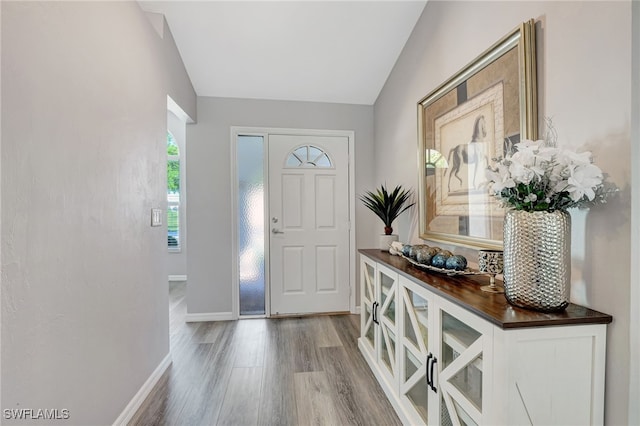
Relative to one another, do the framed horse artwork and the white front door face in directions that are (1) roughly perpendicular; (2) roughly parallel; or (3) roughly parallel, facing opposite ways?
roughly perpendicular

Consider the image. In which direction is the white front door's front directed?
toward the camera

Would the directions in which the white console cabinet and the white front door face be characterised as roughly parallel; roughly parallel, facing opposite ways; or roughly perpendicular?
roughly perpendicular

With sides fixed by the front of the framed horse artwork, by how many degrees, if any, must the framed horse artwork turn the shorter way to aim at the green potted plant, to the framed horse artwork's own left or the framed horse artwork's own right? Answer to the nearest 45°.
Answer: approximately 90° to the framed horse artwork's own right

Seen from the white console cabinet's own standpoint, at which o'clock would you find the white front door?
The white front door is roughly at 3 o'clock from the white console cabinet.

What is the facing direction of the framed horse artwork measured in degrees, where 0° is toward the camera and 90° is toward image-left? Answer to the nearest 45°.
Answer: approximately 45°

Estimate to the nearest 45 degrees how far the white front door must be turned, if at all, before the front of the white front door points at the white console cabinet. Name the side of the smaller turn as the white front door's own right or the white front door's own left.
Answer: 0° — it already faces it

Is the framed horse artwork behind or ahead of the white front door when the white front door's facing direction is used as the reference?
ahead

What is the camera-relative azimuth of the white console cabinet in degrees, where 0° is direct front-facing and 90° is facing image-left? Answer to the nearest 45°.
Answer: approximately 45°

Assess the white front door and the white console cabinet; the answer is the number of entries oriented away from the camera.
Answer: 0

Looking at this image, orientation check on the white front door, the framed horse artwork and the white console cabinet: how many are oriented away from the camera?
0
